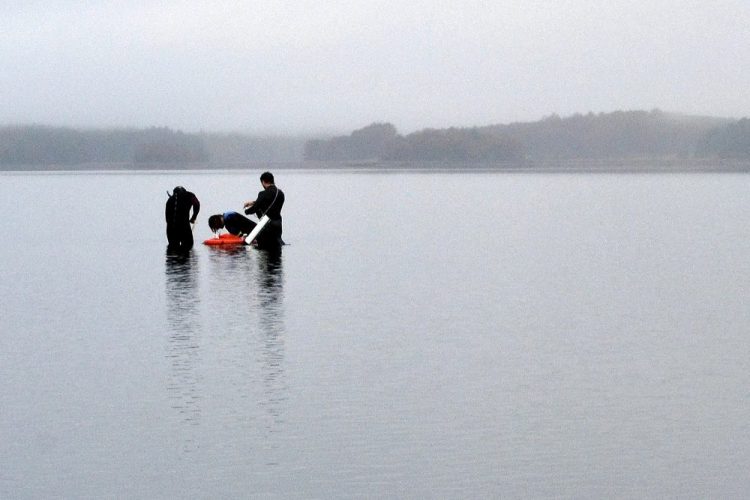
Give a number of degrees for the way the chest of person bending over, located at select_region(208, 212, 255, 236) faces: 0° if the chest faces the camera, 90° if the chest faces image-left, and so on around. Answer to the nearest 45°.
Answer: approximately 90°

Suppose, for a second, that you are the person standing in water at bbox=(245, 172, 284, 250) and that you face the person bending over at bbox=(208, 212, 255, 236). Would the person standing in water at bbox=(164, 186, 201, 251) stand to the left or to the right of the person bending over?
left

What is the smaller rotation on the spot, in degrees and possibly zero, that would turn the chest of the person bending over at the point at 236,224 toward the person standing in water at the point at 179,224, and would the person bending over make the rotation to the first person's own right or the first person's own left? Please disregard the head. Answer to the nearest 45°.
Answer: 0° — they already face them

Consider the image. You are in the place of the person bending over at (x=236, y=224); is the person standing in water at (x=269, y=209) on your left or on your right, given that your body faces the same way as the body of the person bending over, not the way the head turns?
on your left
